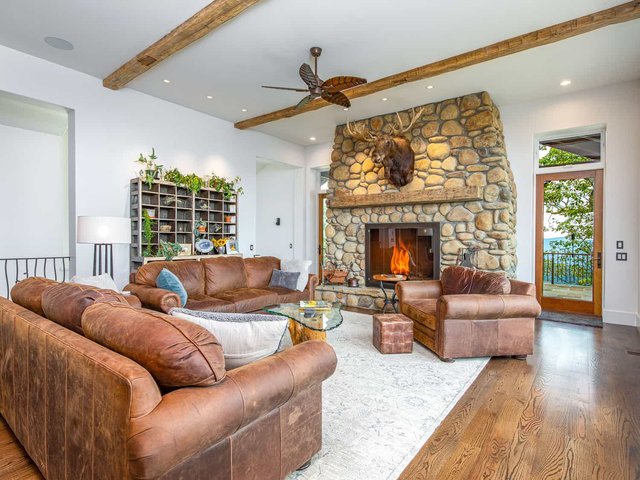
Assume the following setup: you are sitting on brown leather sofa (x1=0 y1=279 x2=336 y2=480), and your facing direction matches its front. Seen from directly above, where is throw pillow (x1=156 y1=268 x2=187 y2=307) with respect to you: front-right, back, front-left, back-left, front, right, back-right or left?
front-left

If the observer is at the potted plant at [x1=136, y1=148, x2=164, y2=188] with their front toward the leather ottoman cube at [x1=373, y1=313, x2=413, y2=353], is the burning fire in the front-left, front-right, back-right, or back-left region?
front-left

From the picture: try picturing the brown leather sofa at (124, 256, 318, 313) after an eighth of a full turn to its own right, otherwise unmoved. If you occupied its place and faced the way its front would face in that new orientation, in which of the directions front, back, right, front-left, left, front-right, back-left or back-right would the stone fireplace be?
left

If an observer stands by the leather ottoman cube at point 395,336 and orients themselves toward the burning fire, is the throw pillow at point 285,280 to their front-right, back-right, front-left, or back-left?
front-left

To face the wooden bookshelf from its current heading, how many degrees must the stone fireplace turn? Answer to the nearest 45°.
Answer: approximately 45° to its right

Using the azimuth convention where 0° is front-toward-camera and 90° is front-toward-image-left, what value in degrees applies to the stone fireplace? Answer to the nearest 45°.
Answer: approximately 45°

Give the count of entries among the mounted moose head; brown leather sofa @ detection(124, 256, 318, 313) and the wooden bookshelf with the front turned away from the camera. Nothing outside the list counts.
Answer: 0

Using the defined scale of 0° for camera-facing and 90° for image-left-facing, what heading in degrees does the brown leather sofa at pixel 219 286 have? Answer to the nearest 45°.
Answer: approximately 315°

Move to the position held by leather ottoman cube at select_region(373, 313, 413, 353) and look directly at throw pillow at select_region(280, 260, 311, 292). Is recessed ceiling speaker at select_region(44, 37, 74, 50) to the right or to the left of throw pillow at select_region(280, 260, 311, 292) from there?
left

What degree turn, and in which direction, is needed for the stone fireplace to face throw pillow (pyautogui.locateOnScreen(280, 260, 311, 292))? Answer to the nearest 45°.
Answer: approximately 45° to its right

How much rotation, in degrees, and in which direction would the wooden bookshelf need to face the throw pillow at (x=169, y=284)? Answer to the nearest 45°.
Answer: approximately 45° to its right

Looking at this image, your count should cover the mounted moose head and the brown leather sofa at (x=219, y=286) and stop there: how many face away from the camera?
0

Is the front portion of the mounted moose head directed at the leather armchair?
no

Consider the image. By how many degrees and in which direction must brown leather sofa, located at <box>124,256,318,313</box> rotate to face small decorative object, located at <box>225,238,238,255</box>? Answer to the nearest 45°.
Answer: approximately 135° to its left

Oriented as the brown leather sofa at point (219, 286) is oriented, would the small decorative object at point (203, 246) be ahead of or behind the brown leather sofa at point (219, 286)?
behind

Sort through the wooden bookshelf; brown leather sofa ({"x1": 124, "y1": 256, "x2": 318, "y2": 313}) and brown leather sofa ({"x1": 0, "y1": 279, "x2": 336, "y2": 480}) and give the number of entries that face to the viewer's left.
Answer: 0

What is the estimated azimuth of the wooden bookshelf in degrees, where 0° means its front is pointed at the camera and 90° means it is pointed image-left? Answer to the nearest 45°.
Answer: approximately 315°

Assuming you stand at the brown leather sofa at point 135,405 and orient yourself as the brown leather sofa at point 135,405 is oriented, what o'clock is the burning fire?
The burning fire is roughly at 12 o'clock from the brown leather sofa.

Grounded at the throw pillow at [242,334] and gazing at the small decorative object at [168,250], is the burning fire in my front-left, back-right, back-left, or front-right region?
front-right
